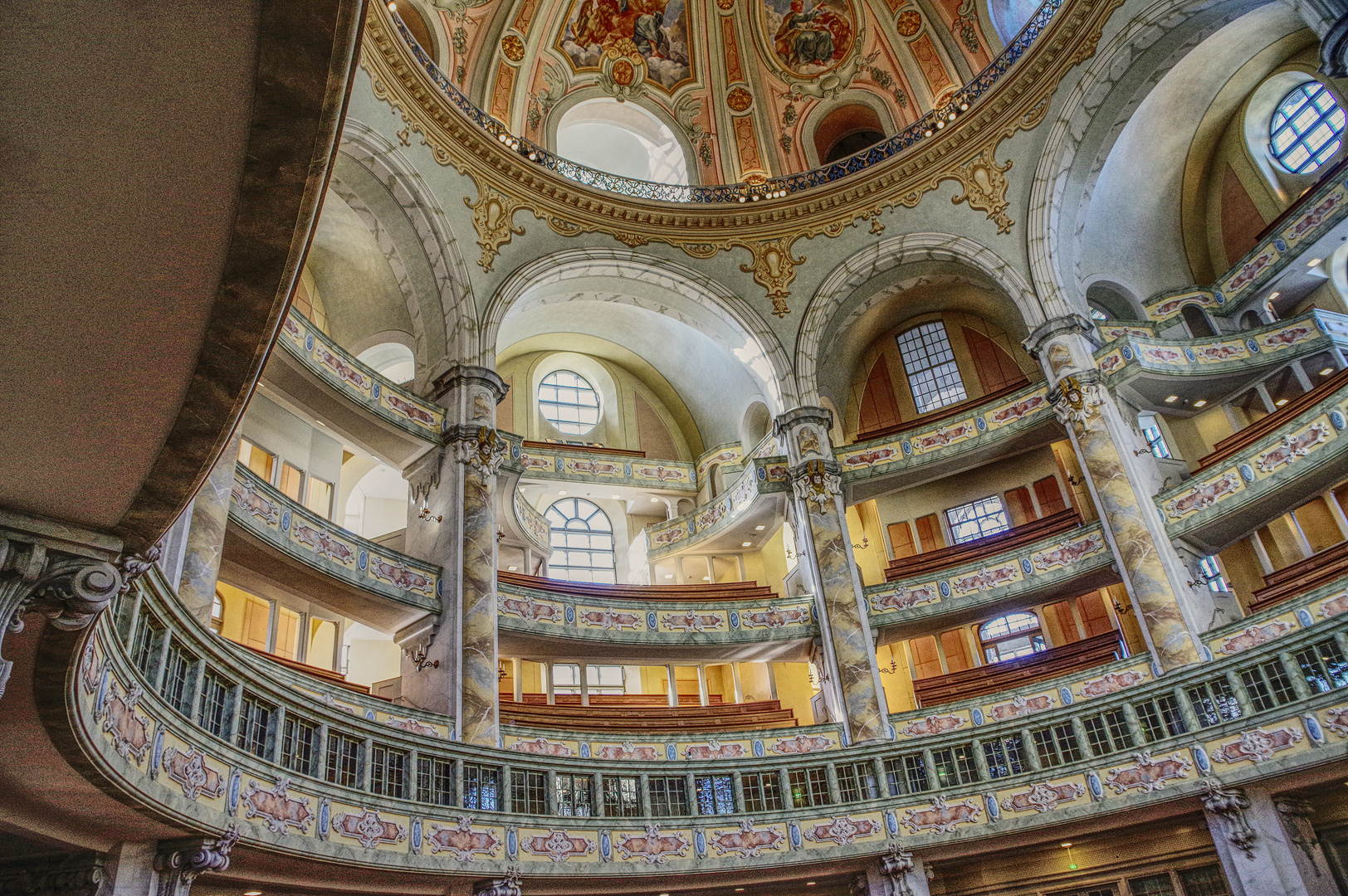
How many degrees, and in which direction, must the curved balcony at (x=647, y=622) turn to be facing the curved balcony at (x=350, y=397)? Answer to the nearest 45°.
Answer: approximately 45° to its right

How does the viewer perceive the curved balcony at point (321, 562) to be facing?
facing the viewer and to the right of the viewer

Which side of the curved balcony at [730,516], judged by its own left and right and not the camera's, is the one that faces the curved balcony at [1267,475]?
left

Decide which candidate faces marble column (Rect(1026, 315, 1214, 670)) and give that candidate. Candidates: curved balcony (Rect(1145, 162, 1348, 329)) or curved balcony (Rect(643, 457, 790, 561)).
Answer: curved balcony (Rect(1145, 162, 1348, 329))

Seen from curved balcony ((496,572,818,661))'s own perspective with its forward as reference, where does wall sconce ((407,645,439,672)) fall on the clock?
The wall sconce is roughly at 2 o'clock from the curved balcony.

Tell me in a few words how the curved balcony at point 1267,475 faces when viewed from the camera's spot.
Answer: facing the viewer and to the left of the viewer

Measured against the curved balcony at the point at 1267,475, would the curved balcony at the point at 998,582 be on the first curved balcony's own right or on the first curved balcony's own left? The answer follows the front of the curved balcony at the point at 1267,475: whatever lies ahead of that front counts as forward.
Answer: on the first curved balcony's own right

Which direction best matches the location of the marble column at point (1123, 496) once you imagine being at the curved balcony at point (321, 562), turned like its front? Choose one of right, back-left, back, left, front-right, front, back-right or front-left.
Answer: front-left

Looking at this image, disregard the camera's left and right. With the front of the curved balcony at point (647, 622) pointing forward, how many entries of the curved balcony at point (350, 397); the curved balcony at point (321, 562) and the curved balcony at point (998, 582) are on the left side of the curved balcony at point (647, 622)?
1

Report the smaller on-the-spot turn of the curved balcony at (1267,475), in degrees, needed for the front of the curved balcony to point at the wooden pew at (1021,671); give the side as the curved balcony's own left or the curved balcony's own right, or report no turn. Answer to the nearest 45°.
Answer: approximately 45° to the curved balcony's own right

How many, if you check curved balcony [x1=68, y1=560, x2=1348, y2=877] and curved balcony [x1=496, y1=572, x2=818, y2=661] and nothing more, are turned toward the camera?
2
